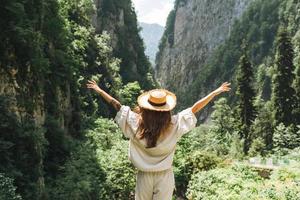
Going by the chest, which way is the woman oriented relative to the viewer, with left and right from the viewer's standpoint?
facing away from the viewer
